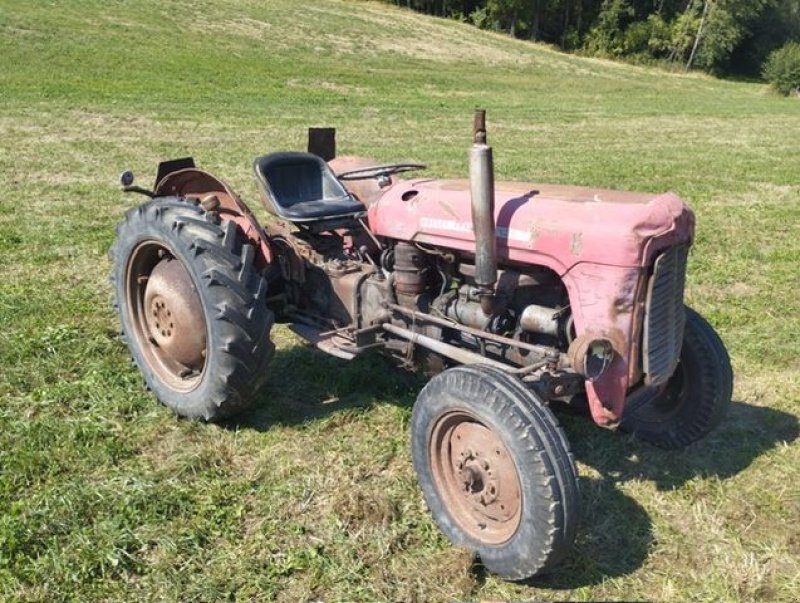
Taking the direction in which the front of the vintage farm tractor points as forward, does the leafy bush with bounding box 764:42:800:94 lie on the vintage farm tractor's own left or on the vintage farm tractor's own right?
on the vintage farm tractor's own left

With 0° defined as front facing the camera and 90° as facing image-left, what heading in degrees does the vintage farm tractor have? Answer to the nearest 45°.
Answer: approximately 315°
